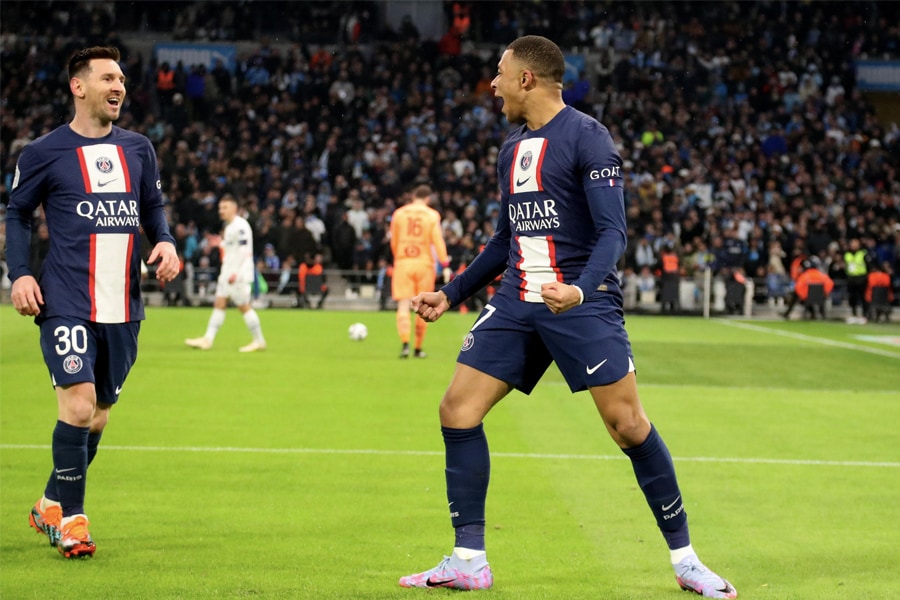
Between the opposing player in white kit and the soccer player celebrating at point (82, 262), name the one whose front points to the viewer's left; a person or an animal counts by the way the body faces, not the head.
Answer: the opposing player in white kit

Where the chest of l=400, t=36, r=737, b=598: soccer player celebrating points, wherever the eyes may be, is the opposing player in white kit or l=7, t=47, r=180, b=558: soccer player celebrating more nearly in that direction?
the soccer player celebrating

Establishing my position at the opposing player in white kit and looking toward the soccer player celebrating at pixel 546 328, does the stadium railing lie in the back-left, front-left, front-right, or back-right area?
back-left

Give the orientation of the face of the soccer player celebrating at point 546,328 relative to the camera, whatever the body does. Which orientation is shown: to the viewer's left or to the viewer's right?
to the viewer's left

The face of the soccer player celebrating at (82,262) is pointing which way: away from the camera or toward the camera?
toward the camera

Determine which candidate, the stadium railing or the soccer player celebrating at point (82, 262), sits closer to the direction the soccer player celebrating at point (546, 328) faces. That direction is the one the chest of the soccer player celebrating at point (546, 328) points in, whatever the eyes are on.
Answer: the soccer player celebrating

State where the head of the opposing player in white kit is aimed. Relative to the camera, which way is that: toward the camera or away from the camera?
toward the camera

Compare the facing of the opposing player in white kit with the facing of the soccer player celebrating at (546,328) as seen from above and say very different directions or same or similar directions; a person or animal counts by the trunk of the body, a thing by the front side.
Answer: same or similar directions

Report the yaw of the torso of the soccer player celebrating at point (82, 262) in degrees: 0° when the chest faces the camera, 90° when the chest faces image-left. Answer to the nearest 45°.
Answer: approximately 315°

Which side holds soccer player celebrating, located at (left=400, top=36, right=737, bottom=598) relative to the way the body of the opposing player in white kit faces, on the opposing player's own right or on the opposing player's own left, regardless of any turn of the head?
on the opposing player's own left

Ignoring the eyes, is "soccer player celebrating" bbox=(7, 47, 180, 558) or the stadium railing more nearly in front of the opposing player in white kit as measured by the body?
the soccer player celebrating

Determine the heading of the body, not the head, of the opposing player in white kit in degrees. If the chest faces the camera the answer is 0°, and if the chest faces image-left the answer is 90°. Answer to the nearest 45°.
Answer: approximately 90°

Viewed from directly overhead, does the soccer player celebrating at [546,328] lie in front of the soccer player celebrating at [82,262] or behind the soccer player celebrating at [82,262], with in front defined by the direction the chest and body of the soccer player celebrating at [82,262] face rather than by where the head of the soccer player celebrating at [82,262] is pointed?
in front
